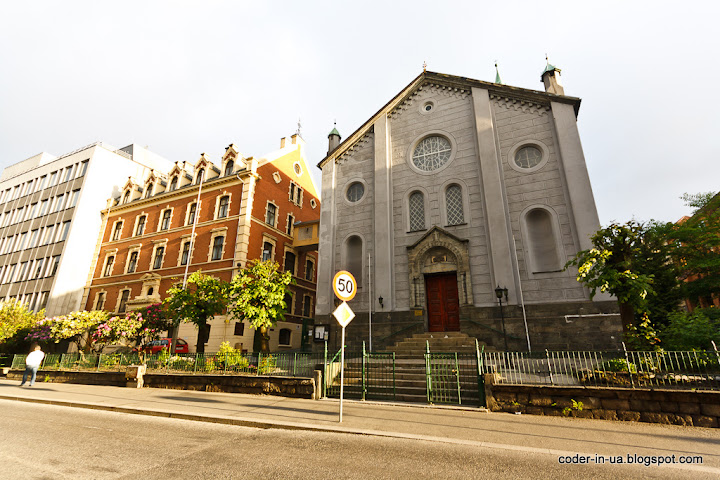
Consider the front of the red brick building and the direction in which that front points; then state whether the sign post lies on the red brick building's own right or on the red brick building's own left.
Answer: on the red brick building's own left

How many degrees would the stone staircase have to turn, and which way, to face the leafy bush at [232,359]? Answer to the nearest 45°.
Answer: approximately 90° to its right

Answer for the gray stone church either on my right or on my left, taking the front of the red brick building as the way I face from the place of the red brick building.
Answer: on my left

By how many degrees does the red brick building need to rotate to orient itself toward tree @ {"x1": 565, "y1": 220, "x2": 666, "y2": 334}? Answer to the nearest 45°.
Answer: approximately 90° to its left

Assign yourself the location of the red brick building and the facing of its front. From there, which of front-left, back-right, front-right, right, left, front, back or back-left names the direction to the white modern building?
right

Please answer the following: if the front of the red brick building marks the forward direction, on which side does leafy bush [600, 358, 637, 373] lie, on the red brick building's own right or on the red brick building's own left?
on the red brick building's own left

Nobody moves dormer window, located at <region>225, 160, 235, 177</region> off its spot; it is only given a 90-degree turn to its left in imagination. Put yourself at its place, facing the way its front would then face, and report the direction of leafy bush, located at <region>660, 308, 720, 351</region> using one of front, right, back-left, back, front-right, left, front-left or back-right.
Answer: front

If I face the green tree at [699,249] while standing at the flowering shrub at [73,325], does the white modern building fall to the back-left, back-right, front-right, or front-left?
back-left

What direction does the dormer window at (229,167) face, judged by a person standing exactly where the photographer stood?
facing the viewer and to the left of the viewer

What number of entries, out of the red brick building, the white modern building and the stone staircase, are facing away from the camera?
0

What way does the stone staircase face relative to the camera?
toward the camera

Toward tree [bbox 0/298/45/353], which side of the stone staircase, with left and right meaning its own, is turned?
right
